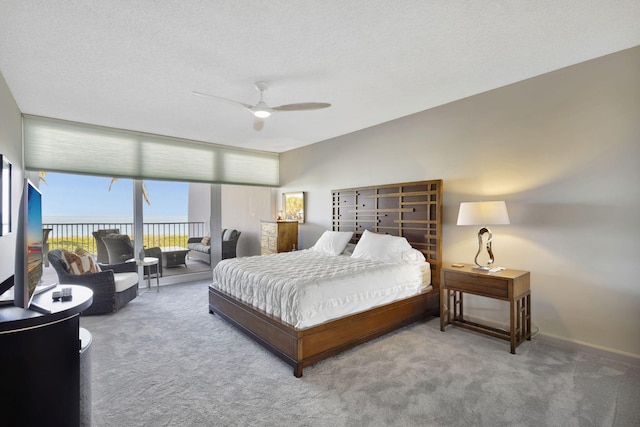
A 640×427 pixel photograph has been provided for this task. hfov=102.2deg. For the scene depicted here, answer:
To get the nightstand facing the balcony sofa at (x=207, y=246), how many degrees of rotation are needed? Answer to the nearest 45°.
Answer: approximately 45° to its right

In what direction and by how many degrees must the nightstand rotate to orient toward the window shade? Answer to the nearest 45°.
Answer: approximately 45° to its right

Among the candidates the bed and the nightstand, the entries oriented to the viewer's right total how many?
0

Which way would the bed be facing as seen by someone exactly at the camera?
facing the viewer and to the left of the viewer

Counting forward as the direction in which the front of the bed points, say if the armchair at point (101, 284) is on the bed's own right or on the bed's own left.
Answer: on the bed's own right

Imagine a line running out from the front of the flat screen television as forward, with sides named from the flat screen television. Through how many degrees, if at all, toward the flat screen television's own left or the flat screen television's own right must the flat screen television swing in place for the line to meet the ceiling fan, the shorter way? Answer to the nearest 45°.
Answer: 0° — it already faces it

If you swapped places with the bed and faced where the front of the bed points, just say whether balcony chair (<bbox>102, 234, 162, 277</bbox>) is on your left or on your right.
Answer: on your right

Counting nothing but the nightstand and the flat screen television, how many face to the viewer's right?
1

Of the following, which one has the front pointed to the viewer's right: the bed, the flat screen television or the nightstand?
the flat screen television

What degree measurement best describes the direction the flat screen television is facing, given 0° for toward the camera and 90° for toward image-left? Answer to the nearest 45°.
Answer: approximately 270°

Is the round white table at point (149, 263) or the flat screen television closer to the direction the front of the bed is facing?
the flat screen television

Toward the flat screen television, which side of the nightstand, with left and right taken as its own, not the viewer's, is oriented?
front

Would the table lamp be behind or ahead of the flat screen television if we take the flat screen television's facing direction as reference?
ahead

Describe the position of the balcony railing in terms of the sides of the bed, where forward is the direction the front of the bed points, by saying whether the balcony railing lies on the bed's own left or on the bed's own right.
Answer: on the bed's own right
